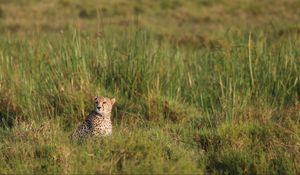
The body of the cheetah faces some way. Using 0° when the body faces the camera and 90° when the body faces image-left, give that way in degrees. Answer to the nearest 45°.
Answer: approximately 315°
